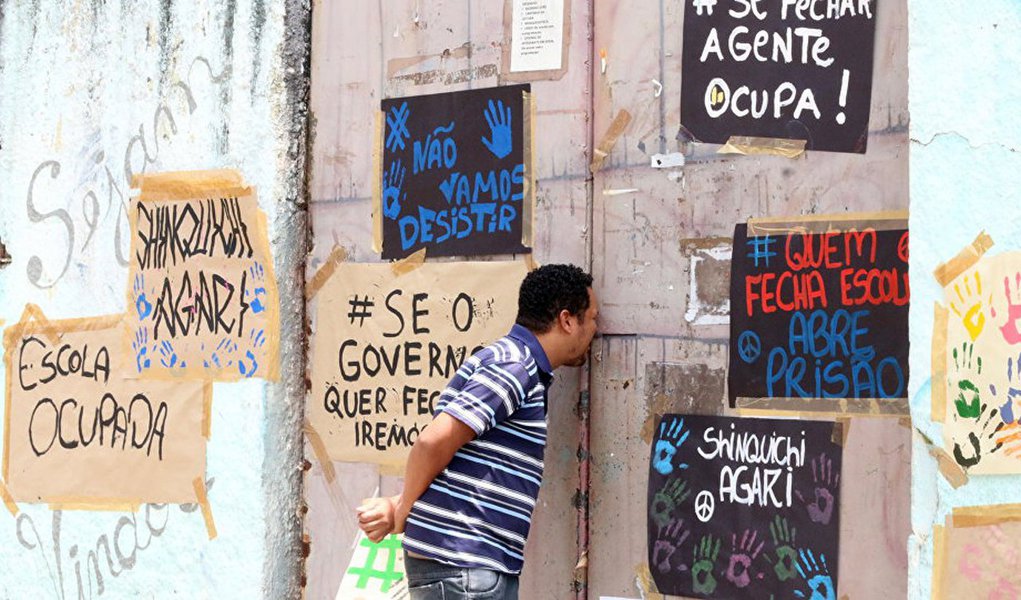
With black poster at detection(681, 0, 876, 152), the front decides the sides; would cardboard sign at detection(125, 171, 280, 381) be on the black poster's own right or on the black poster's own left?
on the black poster's own right

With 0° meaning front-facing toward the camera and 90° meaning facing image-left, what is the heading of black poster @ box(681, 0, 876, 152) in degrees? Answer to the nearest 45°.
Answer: approximately 0°

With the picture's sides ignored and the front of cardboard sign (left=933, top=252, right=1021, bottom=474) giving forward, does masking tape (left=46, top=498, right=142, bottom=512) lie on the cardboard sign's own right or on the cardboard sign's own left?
on the cardboard sign's own right

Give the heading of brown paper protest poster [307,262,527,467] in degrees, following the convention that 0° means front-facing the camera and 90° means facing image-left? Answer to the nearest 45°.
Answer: approximately 0°
